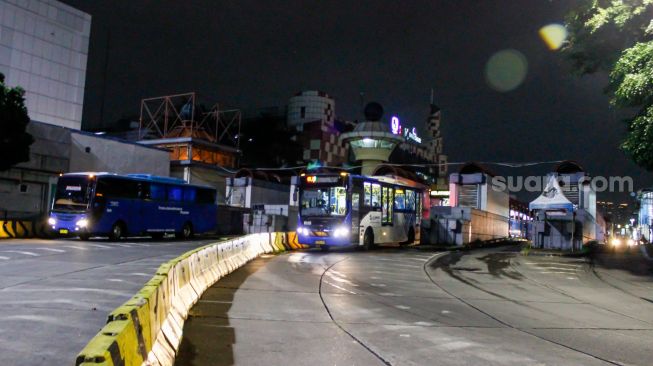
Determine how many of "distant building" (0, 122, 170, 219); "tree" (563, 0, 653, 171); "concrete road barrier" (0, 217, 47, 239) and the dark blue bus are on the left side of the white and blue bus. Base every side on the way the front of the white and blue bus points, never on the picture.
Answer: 1

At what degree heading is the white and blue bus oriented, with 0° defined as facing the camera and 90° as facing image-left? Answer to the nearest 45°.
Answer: approximately 45°

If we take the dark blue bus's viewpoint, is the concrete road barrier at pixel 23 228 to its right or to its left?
on its right

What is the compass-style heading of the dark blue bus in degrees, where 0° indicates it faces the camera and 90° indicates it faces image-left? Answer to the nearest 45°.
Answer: approximately 45°

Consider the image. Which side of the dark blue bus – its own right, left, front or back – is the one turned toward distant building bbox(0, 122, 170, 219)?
right

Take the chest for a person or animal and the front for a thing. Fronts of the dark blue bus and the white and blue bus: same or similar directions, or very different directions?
same or similar directions

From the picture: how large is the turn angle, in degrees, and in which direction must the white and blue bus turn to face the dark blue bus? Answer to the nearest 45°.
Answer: approximately 45° to its right

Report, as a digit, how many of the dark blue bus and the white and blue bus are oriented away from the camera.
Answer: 0

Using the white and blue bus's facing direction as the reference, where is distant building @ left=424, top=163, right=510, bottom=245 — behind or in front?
behind

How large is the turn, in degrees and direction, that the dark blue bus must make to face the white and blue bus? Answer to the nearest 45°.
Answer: approximately 90° to its left

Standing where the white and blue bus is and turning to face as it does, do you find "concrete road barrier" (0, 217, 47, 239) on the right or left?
on its right
